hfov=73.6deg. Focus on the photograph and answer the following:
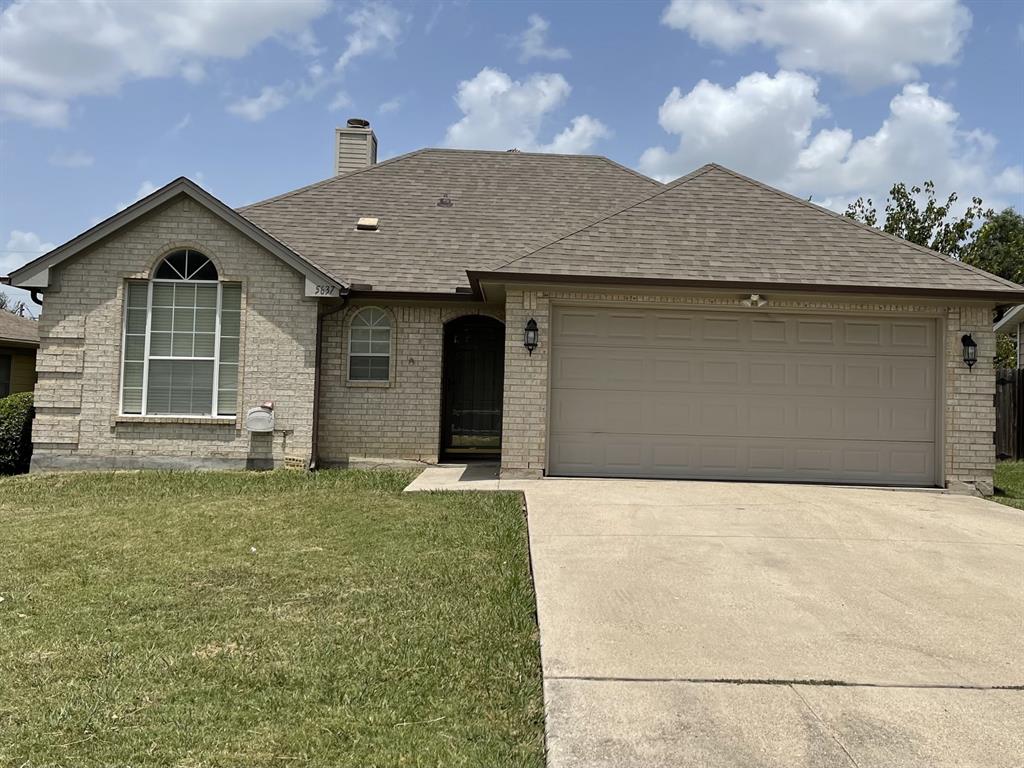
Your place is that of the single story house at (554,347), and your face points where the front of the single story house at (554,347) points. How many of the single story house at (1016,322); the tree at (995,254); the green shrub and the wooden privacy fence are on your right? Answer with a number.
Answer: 1

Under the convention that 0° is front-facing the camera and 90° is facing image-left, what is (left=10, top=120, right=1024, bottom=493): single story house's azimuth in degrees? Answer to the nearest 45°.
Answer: approximately 0°

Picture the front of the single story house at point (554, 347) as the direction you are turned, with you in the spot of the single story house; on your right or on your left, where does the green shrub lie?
on your right

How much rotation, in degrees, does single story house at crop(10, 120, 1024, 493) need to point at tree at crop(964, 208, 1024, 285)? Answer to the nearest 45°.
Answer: approximately 135° to its left

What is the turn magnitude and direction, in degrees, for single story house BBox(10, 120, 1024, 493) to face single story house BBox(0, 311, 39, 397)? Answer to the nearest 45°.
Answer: approximately 135° to its right

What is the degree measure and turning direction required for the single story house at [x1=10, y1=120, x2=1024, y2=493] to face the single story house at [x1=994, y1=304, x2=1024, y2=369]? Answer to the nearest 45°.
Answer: approximately 135° to its left

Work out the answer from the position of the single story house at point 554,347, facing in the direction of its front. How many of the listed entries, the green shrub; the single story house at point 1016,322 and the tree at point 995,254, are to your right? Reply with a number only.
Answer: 1

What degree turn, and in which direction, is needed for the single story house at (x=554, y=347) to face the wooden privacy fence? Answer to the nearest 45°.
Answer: approximately 135° to its left

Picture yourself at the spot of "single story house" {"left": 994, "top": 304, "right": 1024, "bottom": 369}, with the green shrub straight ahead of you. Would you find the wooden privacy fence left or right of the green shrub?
left
